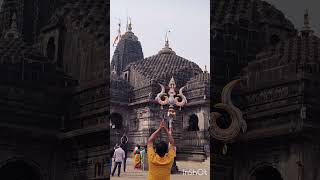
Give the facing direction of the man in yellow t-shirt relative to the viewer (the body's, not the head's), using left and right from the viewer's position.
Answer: facing away from the viewer
